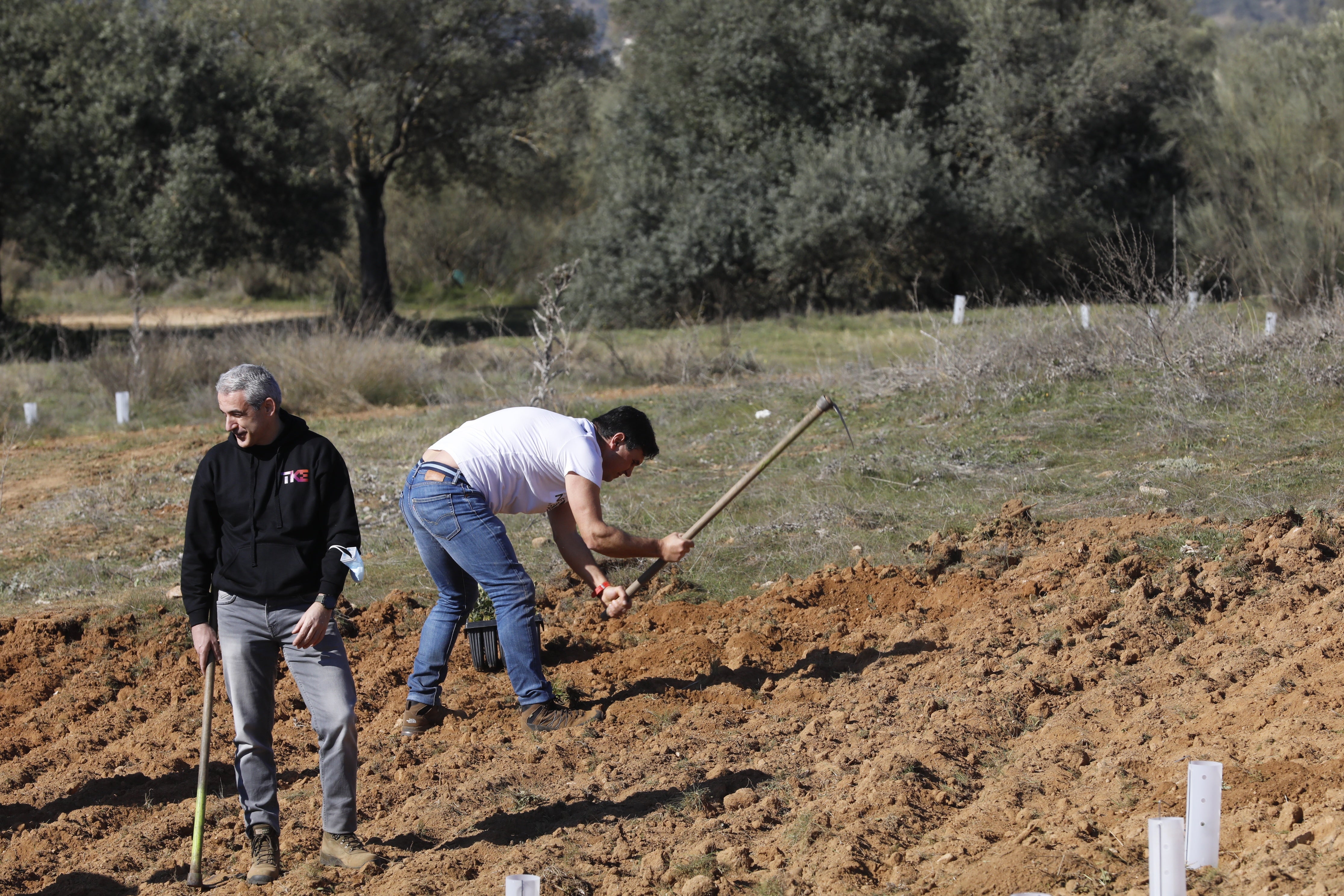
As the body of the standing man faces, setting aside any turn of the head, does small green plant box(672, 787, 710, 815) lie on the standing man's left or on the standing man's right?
on the standing man's left

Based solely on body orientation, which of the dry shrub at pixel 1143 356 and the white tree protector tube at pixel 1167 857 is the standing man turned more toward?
the white tree protector tube

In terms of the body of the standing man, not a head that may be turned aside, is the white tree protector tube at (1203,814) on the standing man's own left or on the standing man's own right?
on the standing man's own left

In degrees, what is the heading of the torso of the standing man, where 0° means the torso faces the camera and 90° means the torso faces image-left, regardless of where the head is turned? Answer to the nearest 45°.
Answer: approximately 0°

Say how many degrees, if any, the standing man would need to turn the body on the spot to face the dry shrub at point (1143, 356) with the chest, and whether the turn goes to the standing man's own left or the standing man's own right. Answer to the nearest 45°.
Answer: approximately 135° to the standing man's own left

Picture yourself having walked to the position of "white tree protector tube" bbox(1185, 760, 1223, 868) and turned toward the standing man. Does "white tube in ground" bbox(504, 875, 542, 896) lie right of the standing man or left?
left

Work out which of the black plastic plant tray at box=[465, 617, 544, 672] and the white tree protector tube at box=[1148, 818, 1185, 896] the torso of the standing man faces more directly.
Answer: the white tree protector tube

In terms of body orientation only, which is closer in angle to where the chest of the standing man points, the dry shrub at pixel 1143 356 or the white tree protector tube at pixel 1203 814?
the white tree protector tube

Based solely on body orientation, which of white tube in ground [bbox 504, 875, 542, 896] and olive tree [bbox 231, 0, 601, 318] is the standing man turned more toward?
the white tube in ground

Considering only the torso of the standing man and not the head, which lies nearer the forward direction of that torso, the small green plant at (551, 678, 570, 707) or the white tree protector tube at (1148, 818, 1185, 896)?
the white tree protector tube
